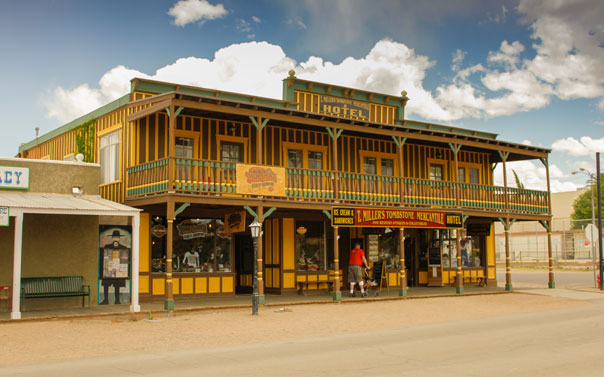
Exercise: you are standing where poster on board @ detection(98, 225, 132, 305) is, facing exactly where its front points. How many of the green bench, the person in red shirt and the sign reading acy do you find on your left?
1

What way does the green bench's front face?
toward the camera

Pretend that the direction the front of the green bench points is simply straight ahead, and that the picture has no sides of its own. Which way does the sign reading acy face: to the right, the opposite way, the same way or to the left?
the same way

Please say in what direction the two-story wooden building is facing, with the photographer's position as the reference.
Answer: facing the viewer and to the right of the viewer

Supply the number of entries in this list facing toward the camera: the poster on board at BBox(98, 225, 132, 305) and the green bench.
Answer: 2

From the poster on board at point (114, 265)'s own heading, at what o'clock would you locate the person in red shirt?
The person in red shirt is roughly at 9 o'clock from the poster on board.

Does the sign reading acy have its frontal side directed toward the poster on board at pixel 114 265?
no

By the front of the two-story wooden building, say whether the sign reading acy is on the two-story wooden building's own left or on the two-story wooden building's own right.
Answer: on the two-story wooden building's own right

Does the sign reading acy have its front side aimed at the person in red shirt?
no

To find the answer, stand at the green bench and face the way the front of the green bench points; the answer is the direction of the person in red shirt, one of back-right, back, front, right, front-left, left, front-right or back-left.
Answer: left

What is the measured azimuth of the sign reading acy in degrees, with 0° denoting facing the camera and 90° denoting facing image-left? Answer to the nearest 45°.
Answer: approximately 0°

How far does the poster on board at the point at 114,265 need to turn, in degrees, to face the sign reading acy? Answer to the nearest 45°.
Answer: approximately 45° to its right
